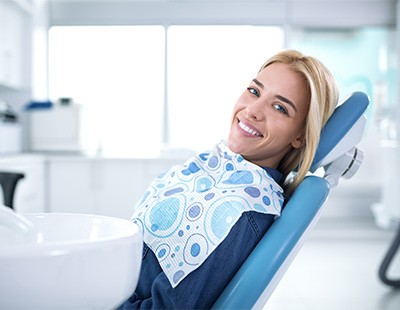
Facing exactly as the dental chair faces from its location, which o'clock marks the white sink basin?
The white sink basin is roughly at 10 o'clock from the dental chair.

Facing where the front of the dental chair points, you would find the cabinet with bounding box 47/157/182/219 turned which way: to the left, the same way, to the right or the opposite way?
to the left

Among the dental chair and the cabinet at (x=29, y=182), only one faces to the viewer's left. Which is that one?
the dental chair

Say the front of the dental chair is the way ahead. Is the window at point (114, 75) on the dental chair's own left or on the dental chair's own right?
on the dental chair's own right

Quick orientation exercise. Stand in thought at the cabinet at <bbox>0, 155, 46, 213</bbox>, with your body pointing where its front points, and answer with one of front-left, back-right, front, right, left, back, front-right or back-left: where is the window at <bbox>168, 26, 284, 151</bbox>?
back-left

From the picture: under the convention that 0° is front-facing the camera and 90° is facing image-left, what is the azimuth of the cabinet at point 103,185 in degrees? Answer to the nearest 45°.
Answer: approximately 0°

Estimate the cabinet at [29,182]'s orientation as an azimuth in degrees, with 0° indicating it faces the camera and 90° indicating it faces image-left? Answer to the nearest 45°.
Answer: approximately 0°

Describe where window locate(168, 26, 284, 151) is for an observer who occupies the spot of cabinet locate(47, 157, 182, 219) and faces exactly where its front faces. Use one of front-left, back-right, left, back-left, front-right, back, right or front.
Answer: back-left

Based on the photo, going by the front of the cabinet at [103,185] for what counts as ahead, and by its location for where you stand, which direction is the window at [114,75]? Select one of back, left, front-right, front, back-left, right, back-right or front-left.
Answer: back

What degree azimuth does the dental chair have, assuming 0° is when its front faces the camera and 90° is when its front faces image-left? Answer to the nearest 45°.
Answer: approximately 90°

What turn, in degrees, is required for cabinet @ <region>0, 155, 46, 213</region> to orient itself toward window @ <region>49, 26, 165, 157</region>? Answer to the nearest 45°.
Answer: approximately 135° to its left
